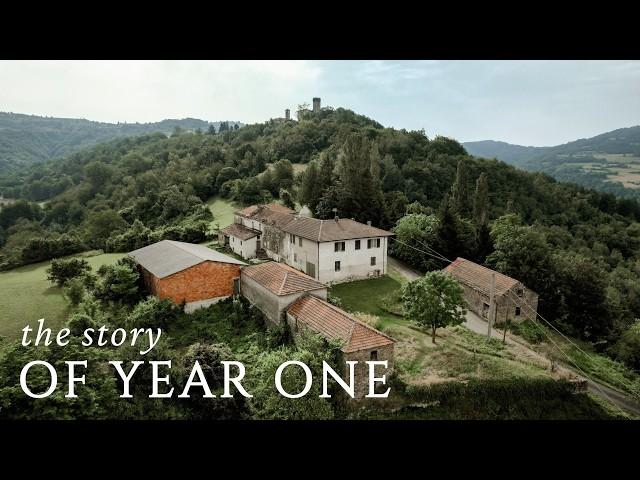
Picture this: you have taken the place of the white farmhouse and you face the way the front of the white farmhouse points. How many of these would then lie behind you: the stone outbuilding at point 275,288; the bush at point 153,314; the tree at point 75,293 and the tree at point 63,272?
0

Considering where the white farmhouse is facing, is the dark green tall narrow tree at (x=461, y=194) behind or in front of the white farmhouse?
behind

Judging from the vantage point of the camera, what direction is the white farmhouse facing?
facing the viewer and to the left of the viewer

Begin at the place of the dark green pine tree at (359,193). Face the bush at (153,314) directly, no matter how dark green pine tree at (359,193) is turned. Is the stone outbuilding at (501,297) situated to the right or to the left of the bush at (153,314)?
left

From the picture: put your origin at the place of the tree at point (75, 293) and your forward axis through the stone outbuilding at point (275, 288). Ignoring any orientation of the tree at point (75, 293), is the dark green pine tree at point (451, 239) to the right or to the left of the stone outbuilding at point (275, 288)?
left

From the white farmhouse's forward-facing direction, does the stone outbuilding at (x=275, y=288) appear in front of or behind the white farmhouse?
in front

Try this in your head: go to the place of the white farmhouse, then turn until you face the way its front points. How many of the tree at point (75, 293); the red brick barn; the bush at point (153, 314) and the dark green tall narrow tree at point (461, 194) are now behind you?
1

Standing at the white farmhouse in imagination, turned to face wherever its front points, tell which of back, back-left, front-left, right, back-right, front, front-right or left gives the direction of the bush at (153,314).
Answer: front

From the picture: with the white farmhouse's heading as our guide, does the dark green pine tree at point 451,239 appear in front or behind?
behind

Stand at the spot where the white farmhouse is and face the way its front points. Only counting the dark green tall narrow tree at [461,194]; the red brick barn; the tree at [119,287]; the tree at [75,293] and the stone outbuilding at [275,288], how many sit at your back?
1

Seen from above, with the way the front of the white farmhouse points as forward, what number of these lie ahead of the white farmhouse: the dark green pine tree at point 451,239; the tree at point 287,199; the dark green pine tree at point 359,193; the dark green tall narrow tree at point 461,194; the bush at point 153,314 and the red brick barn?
2

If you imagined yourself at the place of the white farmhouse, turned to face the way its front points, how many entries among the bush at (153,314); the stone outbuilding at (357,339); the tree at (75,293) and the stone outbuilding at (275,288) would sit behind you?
0
